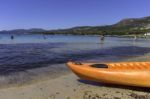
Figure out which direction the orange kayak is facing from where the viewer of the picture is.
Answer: facing to the left of the viewer
